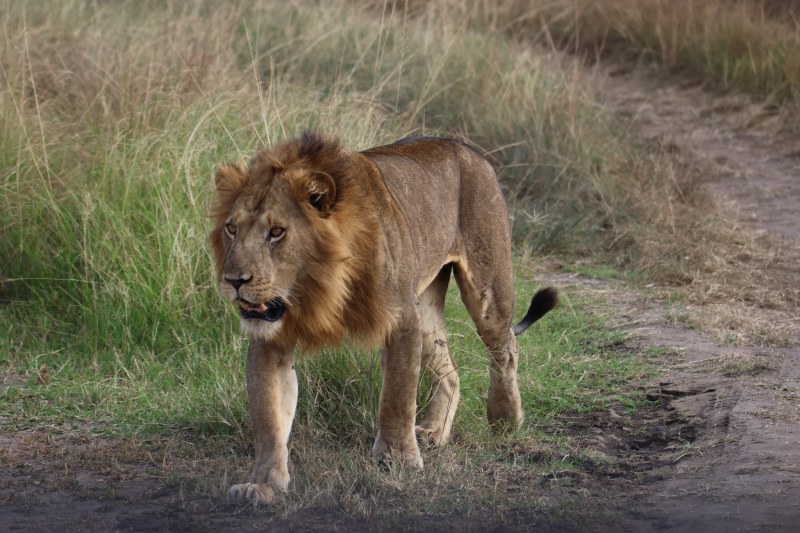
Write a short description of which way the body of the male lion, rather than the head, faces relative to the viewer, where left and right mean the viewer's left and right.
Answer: facing the viewer and to the left of the viewer
